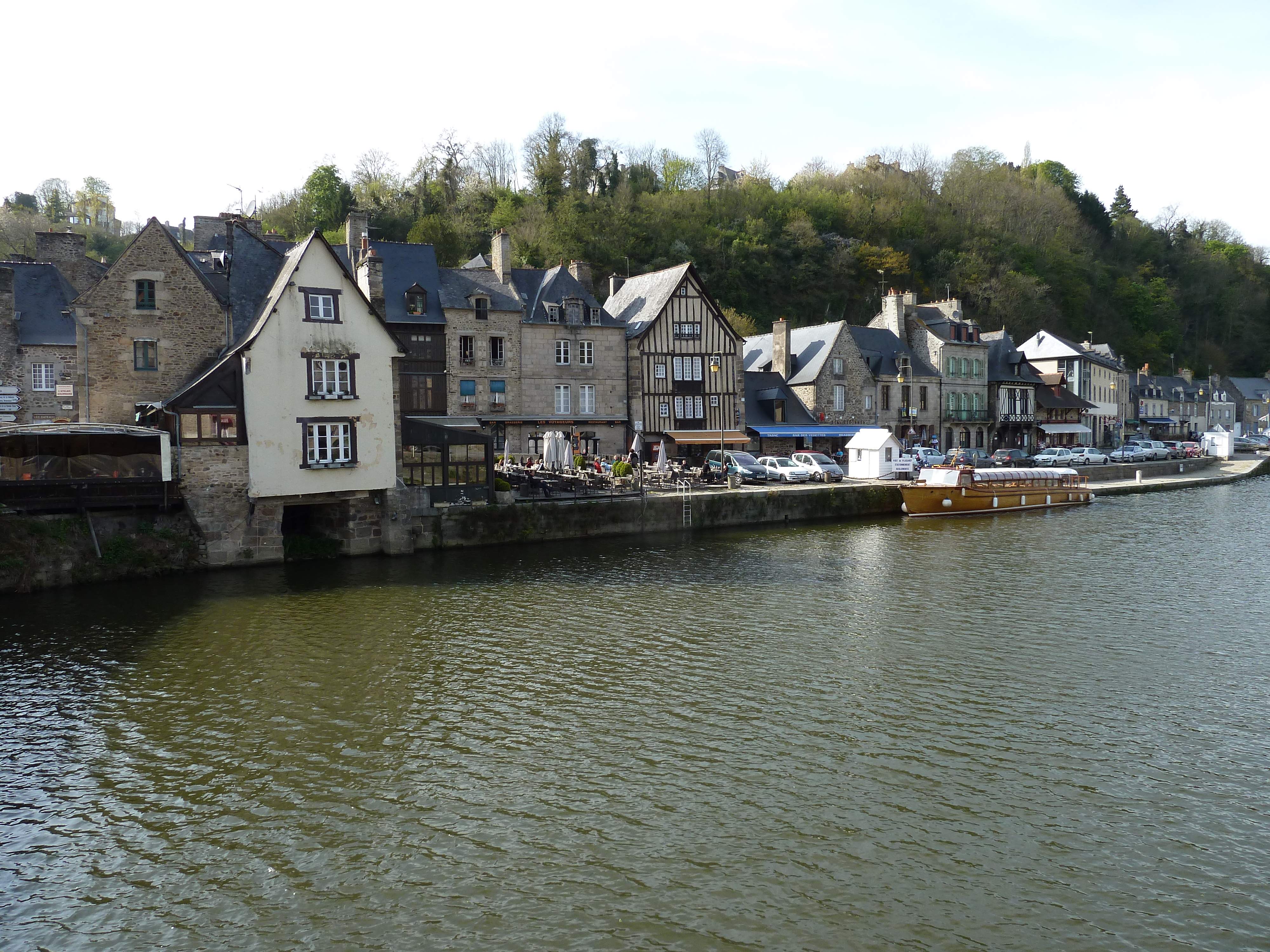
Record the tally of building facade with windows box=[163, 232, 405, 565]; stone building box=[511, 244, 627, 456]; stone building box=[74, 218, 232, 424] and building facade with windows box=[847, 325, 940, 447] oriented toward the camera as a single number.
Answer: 4

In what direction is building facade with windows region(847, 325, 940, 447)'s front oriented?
toward the camera

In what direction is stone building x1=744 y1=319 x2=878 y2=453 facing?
toward the camera

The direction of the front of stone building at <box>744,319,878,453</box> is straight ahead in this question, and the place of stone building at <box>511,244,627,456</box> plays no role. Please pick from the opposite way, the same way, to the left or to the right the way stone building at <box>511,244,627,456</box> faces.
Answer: the same way

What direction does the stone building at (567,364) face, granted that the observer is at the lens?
facing the viewer

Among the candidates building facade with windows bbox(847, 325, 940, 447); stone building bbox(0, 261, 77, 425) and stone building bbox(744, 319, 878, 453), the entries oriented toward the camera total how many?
3

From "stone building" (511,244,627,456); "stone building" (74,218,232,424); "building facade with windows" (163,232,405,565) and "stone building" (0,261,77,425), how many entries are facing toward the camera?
4

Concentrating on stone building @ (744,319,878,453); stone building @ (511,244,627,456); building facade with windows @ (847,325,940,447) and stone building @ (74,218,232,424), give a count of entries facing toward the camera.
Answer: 4

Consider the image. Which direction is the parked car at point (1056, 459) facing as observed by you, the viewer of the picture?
facing the viewer and to the left of the viewer

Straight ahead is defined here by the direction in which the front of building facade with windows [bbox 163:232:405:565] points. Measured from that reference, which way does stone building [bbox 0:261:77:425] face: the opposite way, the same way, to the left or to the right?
the same way

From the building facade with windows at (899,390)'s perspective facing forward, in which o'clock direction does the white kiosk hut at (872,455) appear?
The white kiosk hut is roughly at 12 o'clock from the building facade with windows.

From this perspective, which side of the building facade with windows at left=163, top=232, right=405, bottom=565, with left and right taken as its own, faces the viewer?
front

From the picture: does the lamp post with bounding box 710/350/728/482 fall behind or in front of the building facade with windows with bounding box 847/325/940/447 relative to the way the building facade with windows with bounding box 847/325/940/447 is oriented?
in front
